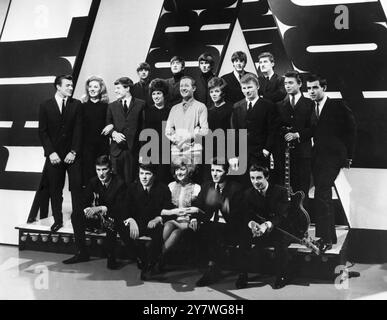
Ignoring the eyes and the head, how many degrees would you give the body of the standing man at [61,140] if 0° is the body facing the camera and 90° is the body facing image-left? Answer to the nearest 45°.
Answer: approximately 0°

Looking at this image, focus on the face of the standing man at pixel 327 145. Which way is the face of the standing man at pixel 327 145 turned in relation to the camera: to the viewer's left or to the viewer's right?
to the viewer's left

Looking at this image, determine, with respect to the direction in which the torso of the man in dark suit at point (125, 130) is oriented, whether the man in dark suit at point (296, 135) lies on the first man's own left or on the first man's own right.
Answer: on the first man's own left

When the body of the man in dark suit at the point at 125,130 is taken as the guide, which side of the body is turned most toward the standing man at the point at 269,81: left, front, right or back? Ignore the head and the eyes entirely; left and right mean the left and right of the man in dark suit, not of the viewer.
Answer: left

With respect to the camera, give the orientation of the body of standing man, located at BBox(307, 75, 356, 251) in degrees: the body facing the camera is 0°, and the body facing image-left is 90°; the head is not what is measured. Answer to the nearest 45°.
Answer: approximately 45°

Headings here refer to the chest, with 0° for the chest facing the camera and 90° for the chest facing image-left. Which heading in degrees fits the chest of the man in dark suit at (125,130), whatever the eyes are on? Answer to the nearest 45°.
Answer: approximately 0°

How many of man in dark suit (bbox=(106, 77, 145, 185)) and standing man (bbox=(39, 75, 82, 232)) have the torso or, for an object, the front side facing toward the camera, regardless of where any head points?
2
